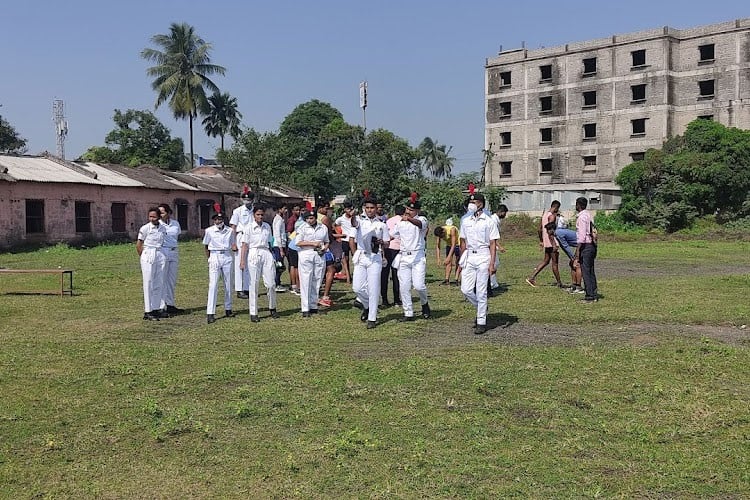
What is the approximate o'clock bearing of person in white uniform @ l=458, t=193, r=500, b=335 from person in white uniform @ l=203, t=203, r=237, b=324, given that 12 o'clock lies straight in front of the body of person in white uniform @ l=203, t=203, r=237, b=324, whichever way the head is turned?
person in white uniform @ l=458, t=193, r=500, b=335 is roughly at 10 o'clock from person in white uniform @ l=203, t=203, r=237, b=324.

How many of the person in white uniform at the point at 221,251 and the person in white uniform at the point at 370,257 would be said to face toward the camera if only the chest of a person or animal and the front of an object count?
2

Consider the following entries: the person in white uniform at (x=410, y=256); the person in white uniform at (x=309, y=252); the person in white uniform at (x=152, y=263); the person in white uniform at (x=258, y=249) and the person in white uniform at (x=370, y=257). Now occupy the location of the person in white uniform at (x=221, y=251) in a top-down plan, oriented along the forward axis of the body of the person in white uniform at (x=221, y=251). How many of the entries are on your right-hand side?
1

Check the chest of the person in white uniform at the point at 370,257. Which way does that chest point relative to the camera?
toward the camera

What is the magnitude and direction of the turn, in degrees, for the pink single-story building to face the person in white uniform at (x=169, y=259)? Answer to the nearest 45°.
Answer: approximately 45° to its right

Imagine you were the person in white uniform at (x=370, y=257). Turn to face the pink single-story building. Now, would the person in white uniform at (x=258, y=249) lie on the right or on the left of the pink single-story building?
left

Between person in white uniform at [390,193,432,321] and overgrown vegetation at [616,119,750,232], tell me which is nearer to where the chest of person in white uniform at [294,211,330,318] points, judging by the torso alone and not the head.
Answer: the person in white uniform

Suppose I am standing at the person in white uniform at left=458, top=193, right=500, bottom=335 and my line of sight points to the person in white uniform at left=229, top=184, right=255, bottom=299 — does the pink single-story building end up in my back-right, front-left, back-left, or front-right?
front-right

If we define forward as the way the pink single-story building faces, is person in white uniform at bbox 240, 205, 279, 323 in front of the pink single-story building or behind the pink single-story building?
in front

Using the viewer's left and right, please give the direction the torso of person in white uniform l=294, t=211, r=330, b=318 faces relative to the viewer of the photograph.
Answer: facing the viewer

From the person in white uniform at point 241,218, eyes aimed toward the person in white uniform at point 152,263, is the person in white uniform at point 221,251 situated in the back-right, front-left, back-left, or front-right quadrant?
front-left

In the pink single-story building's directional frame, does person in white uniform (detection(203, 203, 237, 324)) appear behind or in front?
in front

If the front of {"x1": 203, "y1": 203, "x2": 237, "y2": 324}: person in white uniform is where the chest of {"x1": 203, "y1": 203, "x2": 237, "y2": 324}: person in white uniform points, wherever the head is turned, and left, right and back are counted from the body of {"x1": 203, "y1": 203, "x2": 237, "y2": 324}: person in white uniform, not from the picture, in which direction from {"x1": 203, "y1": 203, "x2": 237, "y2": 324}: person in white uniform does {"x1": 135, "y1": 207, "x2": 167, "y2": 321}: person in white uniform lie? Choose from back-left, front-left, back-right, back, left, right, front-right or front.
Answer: right

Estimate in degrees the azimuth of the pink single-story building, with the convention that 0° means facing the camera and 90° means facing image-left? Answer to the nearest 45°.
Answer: approximately 315°
